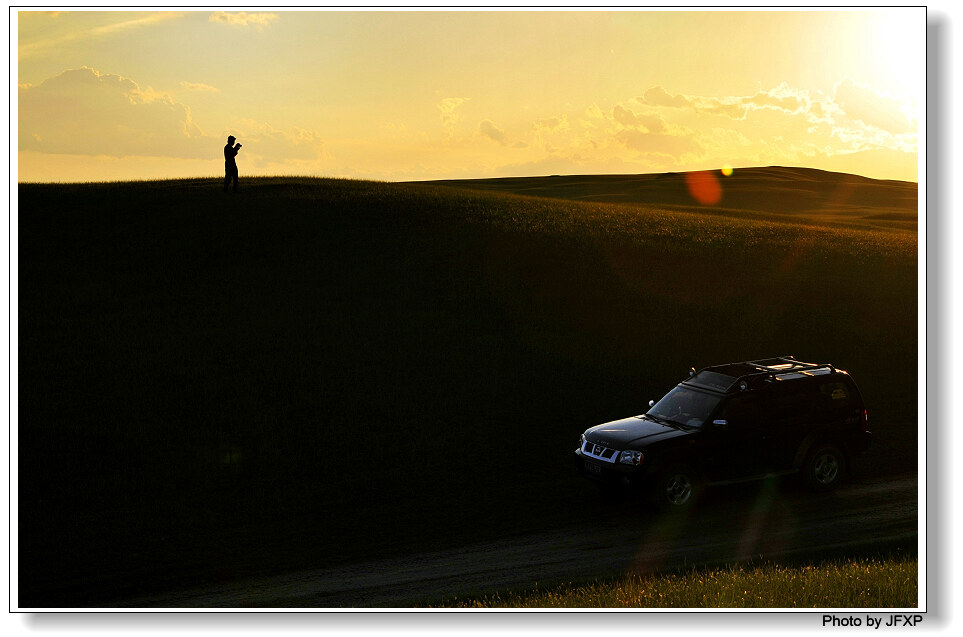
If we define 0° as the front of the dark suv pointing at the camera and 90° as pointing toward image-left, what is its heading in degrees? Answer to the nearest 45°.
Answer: approximately 45°
